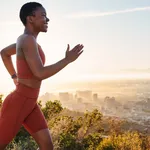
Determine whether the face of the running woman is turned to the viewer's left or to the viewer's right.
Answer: to the viewer's right

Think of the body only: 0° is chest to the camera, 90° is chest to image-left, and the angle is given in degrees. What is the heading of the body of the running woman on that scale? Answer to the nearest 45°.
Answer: approximately 270°
